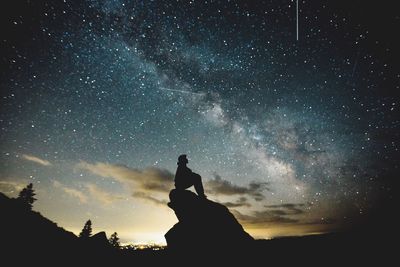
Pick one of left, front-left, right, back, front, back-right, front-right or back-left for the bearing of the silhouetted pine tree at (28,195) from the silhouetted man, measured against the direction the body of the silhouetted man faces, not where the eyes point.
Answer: back-left

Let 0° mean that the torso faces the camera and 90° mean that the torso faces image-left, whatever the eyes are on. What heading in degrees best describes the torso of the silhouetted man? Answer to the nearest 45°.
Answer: approximately 270°
